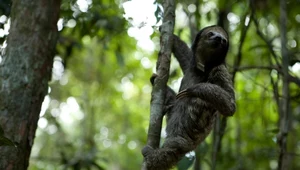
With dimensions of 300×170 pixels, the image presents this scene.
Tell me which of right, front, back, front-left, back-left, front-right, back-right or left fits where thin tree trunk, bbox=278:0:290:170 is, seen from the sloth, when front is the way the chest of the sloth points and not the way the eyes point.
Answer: back-left

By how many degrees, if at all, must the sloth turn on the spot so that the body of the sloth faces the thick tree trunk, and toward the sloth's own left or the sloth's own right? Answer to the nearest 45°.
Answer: approximately 90° to the sloth's own right

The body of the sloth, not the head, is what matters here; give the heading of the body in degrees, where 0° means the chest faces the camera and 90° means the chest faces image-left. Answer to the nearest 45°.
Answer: approximately 0°
